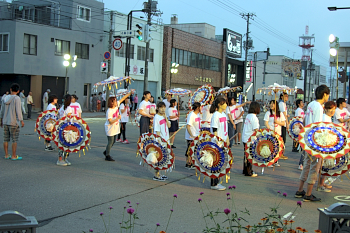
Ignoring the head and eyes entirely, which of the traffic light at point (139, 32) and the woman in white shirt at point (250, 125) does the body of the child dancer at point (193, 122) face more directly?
the woman in white shirt

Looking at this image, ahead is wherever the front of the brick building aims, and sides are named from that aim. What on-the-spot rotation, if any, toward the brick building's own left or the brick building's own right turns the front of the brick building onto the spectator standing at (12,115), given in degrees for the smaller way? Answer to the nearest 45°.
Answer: approximately 45° to the brick building's own right

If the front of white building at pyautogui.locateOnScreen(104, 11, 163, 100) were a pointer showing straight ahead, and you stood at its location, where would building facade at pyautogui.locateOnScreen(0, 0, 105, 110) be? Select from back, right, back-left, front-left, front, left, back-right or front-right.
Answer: right

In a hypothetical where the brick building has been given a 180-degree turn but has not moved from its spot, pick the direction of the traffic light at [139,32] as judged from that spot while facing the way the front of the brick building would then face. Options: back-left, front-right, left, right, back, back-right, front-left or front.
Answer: back-left

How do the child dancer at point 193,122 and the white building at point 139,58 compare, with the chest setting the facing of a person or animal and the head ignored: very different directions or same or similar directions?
same or similar directions

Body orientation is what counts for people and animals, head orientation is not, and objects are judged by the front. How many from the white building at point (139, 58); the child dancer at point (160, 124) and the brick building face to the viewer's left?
0

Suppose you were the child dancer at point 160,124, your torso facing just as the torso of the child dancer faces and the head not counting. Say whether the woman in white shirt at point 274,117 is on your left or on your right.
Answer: on your left

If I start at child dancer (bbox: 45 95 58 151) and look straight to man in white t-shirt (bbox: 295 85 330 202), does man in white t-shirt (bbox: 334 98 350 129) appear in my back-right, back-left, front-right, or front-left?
front-left

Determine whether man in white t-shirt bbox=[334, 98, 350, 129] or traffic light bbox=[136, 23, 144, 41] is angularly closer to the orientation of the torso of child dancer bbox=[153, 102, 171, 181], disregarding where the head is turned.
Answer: the man in white t-shirt

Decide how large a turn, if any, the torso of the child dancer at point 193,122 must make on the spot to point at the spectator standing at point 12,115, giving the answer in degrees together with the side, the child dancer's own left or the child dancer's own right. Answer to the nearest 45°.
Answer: approximately 135° to the child dancer's own right

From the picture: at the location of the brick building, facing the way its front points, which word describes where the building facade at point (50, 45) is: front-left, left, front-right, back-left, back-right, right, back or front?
right

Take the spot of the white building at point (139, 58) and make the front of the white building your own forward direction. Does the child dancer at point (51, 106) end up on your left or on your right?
on your right

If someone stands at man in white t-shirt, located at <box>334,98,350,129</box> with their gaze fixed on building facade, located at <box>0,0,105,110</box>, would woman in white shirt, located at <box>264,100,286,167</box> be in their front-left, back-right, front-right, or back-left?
front-left

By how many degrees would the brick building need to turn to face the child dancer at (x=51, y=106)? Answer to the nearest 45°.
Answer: approximately 45° to its right
